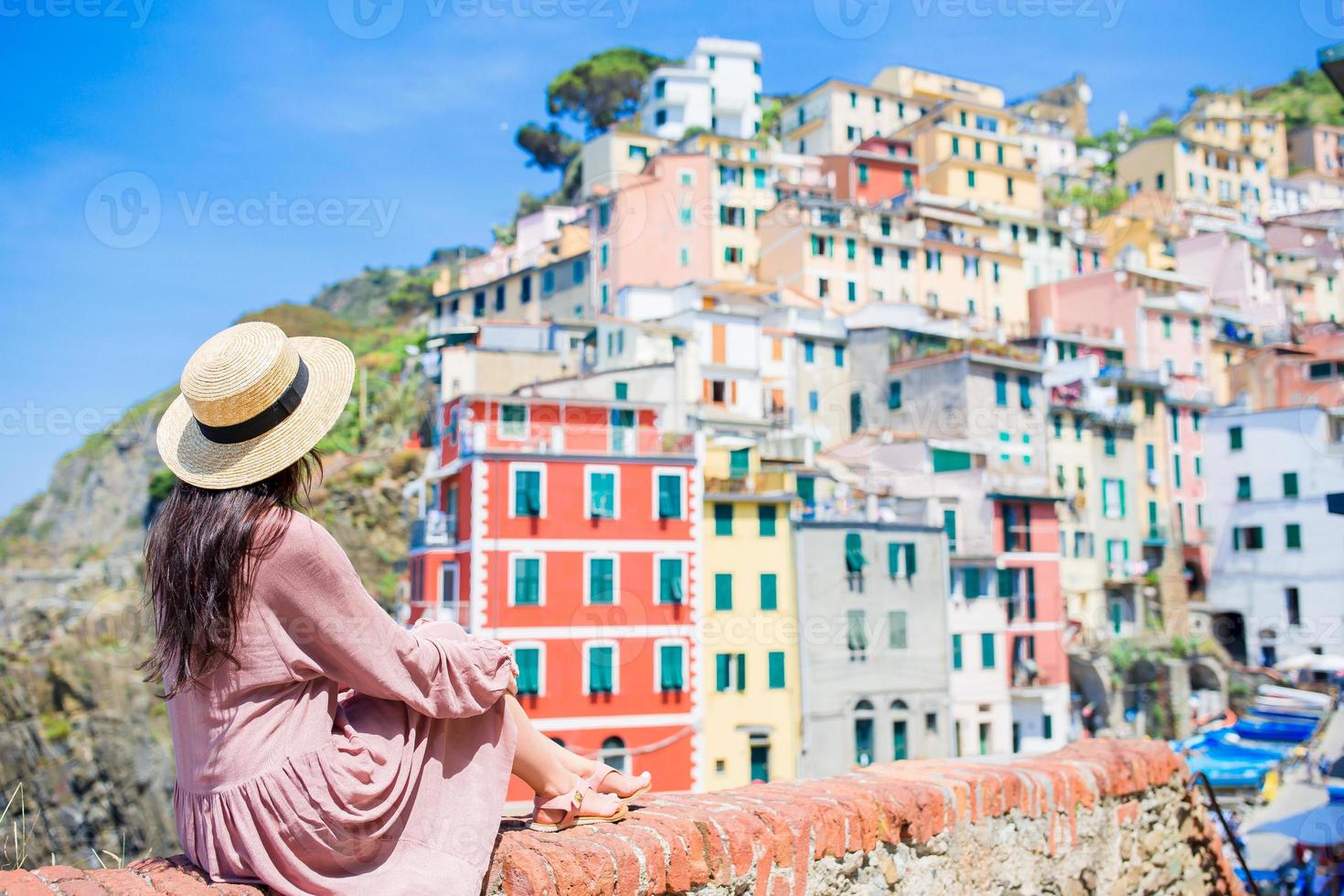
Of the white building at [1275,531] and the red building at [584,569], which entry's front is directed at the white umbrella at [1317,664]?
the white building

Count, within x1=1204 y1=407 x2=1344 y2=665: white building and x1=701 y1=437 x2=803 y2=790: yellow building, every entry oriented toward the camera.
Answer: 2

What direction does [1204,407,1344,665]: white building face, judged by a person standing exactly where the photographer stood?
facing the viewer

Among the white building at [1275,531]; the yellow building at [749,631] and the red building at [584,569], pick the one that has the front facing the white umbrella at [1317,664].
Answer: the white building

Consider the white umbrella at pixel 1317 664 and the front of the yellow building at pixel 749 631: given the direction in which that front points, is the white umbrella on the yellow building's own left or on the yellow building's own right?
on the yellow building's own left

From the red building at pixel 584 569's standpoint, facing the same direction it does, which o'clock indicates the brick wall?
The brick wall is roughly at 12 o'clock from the red building.

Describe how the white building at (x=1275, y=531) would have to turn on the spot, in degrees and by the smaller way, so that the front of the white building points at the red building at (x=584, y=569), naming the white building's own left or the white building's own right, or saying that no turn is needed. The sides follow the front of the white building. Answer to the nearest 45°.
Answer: approximately 45° to the white building's own right

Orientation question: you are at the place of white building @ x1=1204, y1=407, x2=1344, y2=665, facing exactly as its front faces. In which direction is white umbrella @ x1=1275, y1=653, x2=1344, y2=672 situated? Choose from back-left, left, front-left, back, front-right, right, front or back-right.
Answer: front

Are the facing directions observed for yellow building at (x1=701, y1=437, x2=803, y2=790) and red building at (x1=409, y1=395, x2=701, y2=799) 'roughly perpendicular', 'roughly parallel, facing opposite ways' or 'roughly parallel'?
roughly parallel

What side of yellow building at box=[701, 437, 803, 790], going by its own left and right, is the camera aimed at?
front

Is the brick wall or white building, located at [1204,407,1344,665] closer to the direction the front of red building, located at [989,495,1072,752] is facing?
the brick wall

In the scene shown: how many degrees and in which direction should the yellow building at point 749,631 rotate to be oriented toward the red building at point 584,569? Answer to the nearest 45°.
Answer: approximately 45° to its right

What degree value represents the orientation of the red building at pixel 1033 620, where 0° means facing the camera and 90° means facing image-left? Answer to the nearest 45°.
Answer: approximately 315°

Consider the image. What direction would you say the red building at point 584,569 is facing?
toward the camera

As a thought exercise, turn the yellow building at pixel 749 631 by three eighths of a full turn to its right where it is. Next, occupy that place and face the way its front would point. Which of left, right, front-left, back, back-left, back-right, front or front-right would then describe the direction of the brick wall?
back-left
